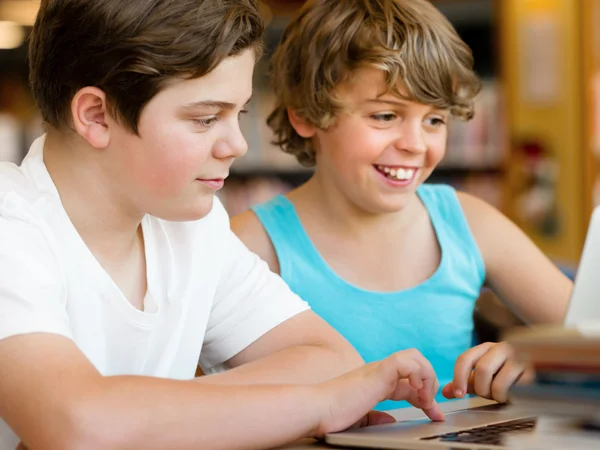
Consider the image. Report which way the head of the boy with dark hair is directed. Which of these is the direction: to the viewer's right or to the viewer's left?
to the viewer's right

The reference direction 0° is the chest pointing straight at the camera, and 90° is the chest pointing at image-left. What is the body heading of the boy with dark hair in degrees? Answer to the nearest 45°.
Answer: approximately 315°
